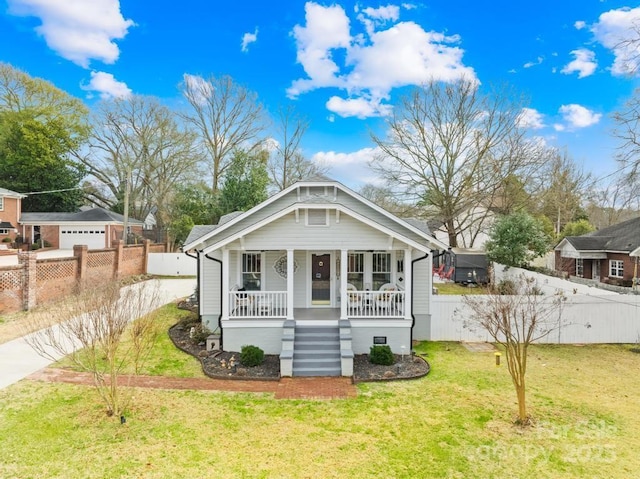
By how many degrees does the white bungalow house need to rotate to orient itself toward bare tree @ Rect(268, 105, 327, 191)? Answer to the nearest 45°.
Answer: approximately 180°

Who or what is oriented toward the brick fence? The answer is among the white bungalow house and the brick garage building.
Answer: the brick garage building

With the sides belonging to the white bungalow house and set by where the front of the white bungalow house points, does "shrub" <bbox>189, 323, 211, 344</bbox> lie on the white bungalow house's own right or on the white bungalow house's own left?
on the white bungalow house's own right

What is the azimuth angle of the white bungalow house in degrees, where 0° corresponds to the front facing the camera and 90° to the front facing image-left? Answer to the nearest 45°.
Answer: approximately 0°

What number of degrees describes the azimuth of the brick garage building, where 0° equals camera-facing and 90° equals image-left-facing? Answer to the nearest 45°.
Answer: approximately 0°

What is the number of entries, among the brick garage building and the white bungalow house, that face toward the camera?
2
